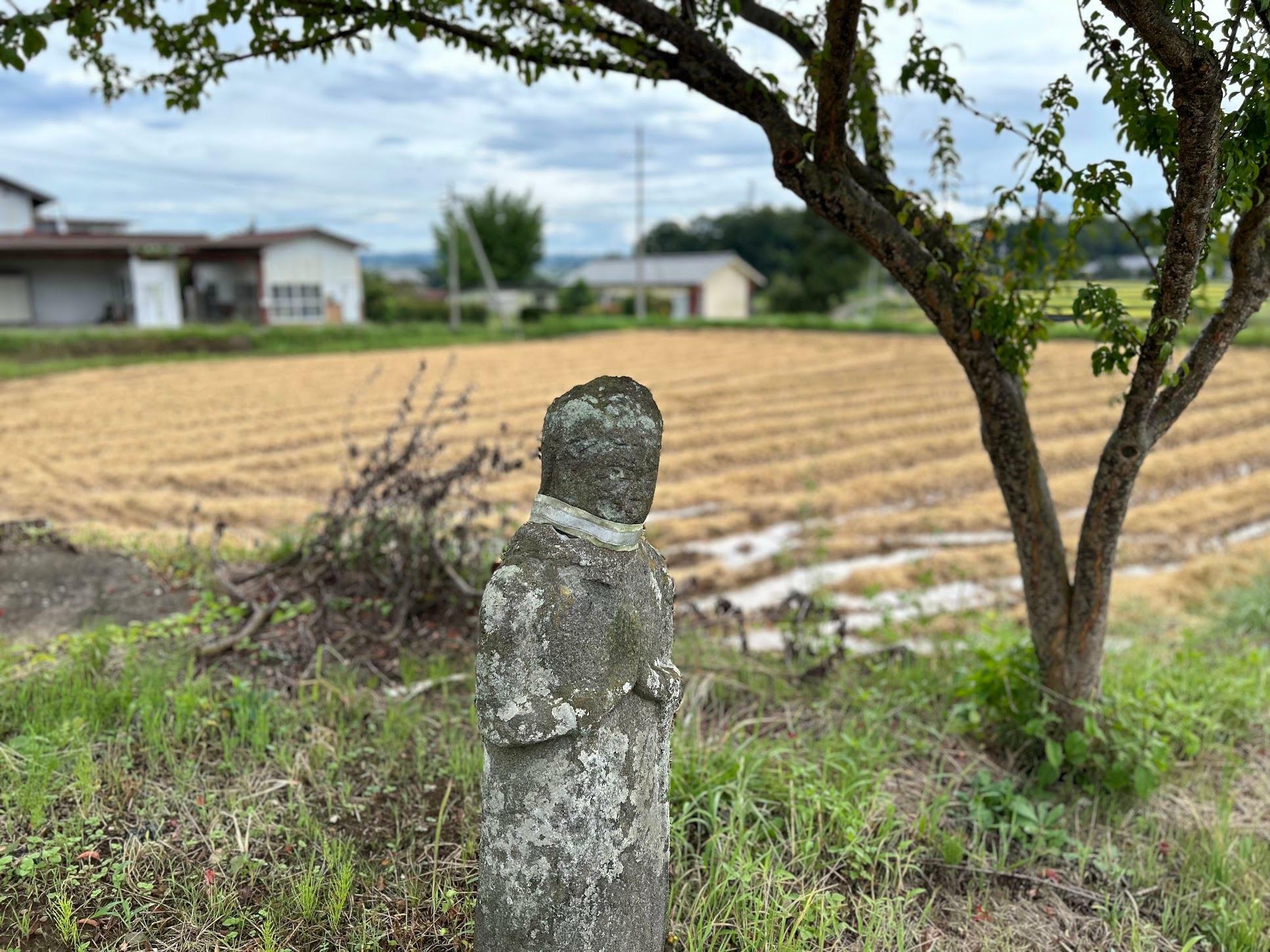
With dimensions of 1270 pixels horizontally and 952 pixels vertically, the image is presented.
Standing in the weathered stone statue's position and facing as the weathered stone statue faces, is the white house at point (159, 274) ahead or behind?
behind

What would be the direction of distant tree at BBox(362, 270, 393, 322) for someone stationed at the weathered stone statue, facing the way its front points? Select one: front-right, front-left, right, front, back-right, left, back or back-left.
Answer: back-left

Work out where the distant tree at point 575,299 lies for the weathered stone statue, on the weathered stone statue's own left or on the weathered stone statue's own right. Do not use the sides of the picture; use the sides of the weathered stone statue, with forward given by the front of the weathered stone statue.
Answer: on the weathered stone statue's own left

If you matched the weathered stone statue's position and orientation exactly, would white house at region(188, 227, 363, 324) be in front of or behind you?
behind

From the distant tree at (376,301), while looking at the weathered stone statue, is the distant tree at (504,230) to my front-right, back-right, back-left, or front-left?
back-left

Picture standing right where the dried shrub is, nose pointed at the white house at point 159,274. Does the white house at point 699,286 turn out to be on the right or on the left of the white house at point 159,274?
right

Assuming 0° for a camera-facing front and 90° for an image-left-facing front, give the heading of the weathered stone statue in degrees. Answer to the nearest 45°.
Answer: approximately 315°

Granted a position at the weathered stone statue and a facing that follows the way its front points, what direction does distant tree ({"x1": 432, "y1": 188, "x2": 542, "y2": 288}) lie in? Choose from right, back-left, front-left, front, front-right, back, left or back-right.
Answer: back-left
